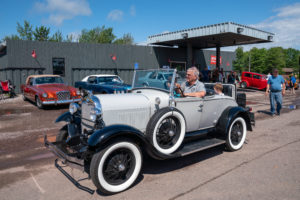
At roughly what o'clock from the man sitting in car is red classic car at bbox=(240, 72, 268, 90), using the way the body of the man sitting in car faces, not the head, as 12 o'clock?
The red classic car is roughly at 5 o'clock from the man sitting in car.

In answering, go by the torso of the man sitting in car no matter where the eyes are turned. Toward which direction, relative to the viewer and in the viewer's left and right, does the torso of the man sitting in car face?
facing the viewer and to the left of the viewer

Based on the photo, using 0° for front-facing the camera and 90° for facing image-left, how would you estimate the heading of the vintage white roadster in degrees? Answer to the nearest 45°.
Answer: approximately 45°

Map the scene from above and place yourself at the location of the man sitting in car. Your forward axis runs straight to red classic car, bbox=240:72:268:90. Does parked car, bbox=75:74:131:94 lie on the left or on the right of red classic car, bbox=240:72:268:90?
left

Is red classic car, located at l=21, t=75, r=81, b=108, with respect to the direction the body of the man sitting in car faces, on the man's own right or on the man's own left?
on the man's own right

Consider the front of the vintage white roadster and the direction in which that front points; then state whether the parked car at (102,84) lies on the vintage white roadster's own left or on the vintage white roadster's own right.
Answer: on the vintage white roadster's own right

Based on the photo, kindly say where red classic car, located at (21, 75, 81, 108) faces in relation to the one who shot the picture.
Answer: facing the viewer and to the right of the viewer

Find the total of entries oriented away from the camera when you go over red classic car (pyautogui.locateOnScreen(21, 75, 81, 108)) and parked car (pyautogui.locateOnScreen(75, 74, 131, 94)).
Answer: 0
